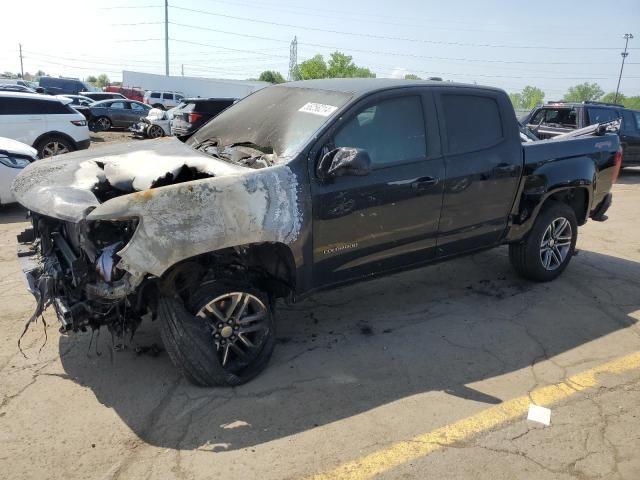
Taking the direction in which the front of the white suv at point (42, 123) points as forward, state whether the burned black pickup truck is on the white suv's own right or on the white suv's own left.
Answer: on the white suv's own left

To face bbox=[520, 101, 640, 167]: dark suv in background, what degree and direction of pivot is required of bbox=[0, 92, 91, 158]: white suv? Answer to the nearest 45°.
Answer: approximately 180°

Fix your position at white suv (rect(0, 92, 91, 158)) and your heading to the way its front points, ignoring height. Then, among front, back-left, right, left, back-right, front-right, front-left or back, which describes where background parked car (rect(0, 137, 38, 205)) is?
left

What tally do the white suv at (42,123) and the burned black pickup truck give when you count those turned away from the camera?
0

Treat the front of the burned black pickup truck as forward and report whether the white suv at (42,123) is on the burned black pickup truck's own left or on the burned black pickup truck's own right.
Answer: on the burned black pickup truck's own right

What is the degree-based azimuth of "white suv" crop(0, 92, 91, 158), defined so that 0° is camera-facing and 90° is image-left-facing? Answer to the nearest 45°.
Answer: approximately 90°

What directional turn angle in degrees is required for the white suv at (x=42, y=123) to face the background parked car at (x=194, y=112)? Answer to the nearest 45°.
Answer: approximately 135° to its right

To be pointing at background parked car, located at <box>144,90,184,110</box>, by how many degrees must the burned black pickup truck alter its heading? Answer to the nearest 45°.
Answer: approximately 135° to its right
